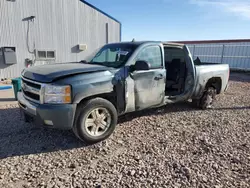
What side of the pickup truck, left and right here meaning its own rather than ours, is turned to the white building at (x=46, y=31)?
right

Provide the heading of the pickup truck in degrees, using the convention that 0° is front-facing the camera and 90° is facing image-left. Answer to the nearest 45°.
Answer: approximately 45°
